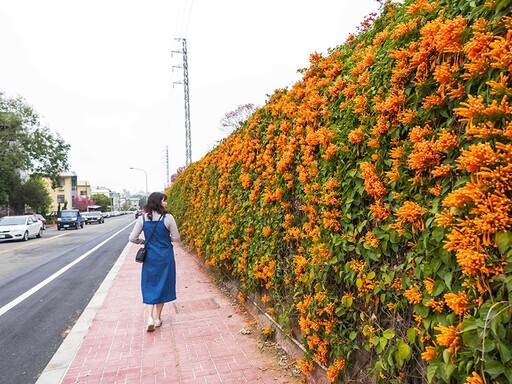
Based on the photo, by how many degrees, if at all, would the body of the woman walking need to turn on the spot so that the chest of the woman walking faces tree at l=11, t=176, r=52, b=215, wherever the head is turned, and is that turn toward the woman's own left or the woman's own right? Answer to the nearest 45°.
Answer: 0° — they already face it

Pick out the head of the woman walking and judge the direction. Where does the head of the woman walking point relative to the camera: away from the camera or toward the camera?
away from the camera

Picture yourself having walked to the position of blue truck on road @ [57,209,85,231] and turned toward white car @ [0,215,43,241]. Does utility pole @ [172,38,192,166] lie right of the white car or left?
left

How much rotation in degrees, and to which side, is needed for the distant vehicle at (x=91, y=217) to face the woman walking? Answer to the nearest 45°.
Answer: approximately 45° to its left

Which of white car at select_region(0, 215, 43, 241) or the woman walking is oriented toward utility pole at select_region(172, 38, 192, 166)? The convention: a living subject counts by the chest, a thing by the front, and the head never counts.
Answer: the woman walking

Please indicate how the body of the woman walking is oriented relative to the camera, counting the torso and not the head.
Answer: away from the camera
